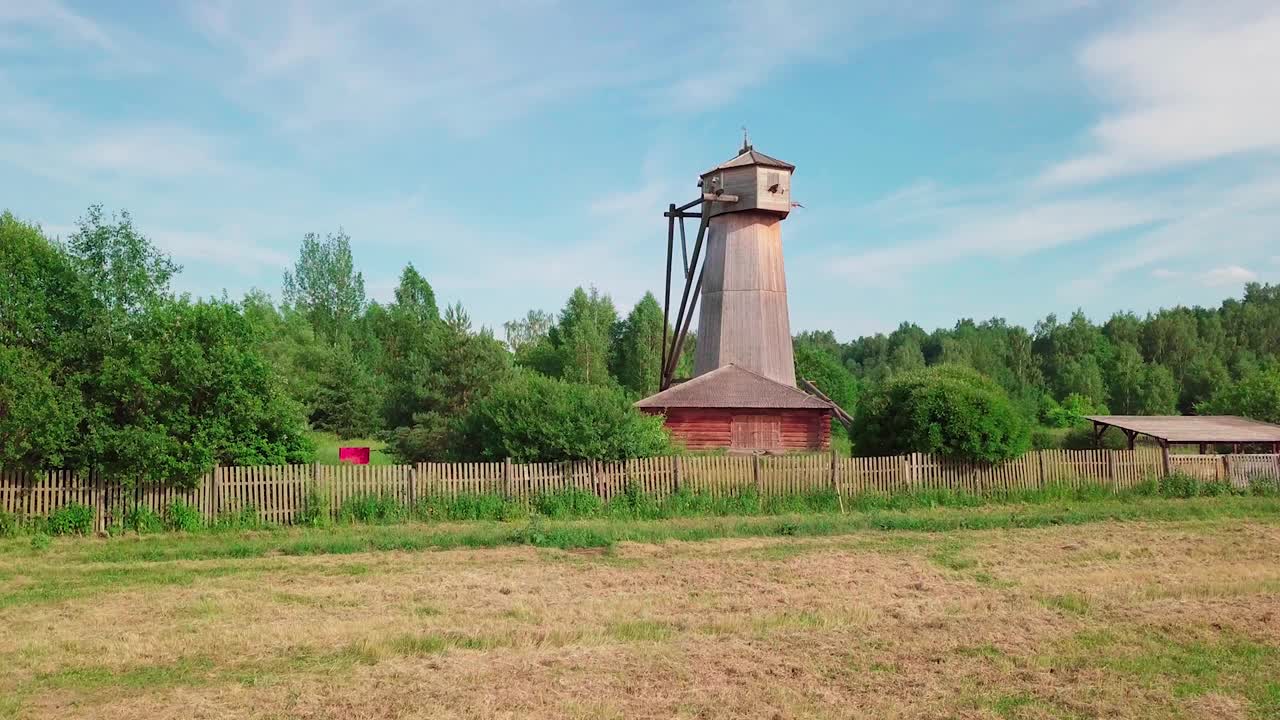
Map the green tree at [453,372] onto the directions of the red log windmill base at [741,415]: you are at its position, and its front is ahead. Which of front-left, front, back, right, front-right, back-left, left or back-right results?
front-right

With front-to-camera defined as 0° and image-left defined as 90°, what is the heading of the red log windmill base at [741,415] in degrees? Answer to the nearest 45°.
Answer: approximately 0°

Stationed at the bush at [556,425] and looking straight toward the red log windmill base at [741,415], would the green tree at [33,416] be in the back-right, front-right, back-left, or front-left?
back-left

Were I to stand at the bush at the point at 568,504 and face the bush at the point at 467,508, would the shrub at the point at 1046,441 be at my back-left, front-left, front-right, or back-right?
back-right

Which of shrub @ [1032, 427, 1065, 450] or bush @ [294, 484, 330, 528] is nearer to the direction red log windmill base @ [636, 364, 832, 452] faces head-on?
the bush

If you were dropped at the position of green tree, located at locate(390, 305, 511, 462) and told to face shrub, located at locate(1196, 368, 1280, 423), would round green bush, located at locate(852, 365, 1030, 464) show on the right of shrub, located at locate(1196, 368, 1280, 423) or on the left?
right

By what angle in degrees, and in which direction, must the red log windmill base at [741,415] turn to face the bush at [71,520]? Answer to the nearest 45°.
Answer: approximately 45° to its right

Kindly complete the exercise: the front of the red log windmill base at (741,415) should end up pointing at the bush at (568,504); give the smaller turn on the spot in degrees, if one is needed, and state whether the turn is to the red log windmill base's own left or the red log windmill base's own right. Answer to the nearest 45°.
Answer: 0° — it already faces it
